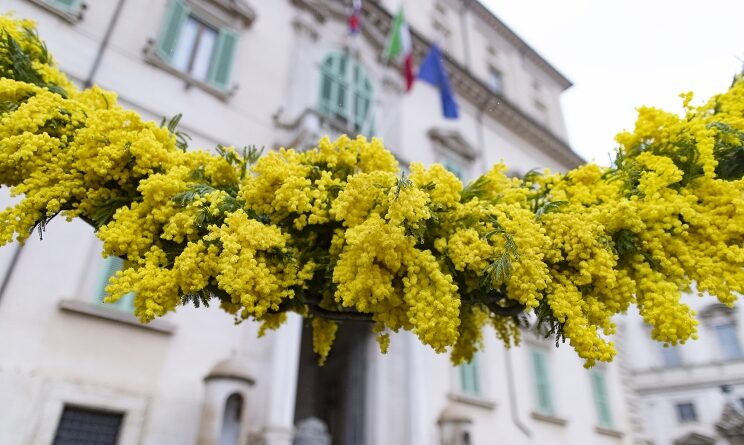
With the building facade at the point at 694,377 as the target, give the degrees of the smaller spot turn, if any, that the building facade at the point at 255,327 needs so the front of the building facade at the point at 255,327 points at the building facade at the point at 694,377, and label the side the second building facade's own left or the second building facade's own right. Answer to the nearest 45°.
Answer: approximately 90° to the second building facade's own left

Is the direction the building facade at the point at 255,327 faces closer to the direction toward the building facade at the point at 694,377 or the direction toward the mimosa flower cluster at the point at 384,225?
the mimosa flower cluster

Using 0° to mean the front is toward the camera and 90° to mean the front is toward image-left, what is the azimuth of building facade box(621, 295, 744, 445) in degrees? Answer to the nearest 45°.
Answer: approximately 0°

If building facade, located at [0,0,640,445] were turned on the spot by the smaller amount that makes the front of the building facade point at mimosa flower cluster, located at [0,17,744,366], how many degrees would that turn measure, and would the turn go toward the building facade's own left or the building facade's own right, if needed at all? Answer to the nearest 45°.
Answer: approximately 45° to the building facade's own right

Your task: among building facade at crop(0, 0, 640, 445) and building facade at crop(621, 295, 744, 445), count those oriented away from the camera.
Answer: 0

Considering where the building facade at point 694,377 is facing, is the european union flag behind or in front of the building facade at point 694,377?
in front

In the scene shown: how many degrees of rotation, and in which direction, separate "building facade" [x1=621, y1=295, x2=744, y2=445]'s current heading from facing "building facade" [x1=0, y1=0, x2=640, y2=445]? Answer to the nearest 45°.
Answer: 0° — it already faces it

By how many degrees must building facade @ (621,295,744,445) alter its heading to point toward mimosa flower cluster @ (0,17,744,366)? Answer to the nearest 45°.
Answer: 0° — it already faces it
